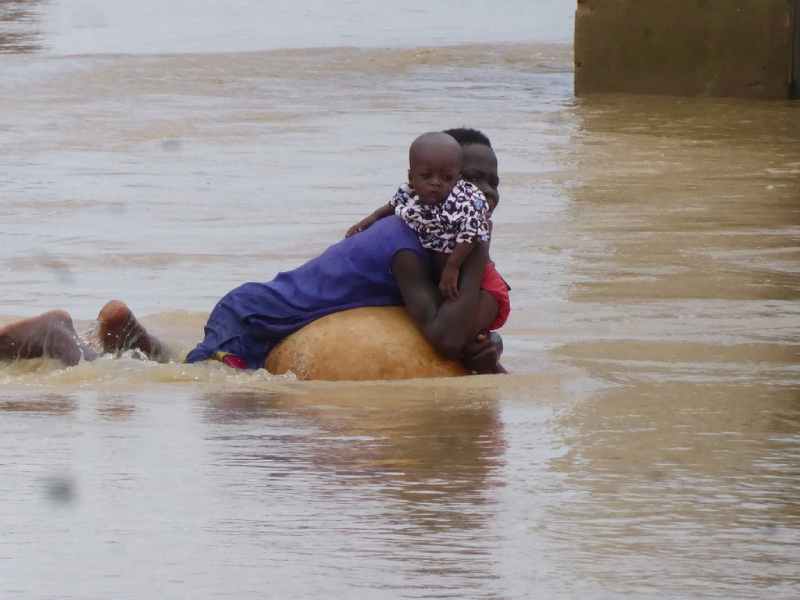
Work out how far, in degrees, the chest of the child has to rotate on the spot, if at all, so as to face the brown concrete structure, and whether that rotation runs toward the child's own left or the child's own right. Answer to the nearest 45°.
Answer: approximately 180°

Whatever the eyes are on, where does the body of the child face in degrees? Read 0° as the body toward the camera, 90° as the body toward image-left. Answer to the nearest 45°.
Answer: approximately 0°
